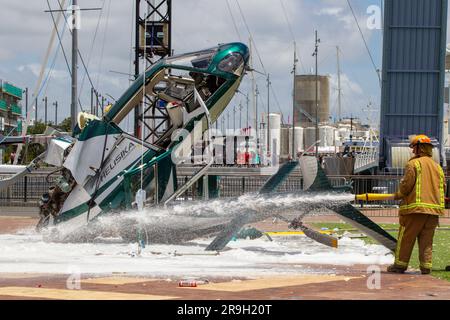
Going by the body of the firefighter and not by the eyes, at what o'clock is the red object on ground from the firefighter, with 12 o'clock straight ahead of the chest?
The red object on ground is roughly at 9 o'clock from the firefighter.

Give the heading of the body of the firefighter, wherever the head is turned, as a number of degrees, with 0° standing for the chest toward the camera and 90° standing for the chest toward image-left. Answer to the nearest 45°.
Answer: approximately 135°

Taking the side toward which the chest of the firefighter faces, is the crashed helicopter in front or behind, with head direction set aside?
in front

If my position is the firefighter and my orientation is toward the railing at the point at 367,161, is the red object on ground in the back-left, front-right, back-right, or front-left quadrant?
back-left

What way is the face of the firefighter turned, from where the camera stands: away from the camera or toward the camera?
away from the camera

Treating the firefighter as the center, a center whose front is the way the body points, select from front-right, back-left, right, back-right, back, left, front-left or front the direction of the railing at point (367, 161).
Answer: front-right
